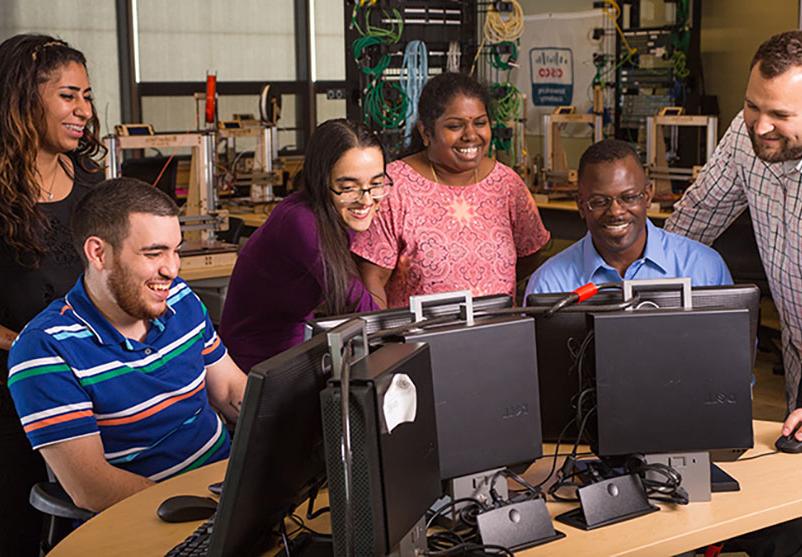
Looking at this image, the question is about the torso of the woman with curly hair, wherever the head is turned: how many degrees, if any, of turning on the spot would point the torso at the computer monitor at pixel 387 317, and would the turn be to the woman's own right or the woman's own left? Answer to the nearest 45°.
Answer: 0° — they already face it

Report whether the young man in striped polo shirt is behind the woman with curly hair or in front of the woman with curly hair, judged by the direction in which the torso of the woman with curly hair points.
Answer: in front

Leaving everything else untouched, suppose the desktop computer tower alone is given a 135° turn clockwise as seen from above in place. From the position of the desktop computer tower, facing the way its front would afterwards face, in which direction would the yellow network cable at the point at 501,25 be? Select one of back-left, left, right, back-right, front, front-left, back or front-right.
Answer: front

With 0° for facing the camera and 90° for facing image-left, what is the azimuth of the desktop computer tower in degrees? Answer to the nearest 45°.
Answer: approximately 45°

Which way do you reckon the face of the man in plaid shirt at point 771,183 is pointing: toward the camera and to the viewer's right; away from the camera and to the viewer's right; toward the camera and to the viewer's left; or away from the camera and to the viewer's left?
toward the camera and to the viewer's left

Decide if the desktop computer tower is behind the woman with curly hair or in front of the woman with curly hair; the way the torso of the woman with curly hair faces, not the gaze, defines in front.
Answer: in front

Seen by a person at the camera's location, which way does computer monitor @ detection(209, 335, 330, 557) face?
facing away from the viewer and to the left of the viewer

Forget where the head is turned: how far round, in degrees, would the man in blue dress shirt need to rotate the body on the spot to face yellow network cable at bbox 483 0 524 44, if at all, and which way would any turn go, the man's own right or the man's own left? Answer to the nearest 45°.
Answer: approximately 180°
